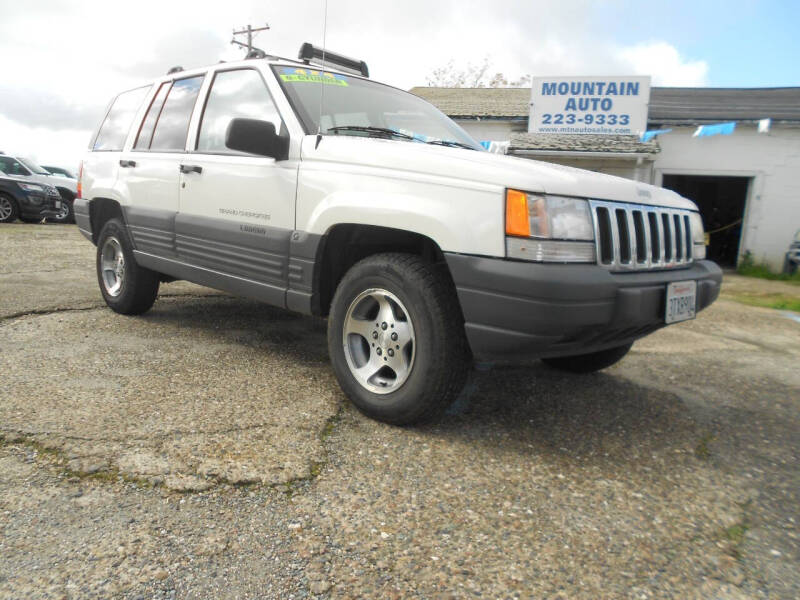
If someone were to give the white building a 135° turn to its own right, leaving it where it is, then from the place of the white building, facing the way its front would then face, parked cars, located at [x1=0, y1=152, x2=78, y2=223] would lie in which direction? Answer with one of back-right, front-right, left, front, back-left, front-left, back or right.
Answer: front-left

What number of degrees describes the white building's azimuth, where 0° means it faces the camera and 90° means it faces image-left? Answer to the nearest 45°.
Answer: approximately 0°

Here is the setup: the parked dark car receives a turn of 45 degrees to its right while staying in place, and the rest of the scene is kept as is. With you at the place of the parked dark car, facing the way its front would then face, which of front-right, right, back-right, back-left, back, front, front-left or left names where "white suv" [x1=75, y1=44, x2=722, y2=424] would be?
front

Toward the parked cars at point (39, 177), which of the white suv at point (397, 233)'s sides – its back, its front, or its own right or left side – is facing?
back

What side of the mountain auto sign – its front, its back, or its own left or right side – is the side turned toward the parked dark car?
right

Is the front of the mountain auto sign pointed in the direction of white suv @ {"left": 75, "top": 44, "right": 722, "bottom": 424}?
yes

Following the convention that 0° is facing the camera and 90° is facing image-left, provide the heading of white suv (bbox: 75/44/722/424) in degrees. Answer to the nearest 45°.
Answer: approximately 315°

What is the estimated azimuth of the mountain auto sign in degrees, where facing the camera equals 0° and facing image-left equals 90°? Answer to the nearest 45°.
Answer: approximately 0°

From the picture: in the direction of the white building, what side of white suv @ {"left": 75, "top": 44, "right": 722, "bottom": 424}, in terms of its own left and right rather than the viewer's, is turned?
left

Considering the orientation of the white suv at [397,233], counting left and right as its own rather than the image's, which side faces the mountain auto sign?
left

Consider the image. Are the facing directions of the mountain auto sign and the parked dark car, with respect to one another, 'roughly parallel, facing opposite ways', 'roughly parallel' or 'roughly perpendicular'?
roughly perpendicular

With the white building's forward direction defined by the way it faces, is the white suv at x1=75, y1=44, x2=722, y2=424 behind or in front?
in front
